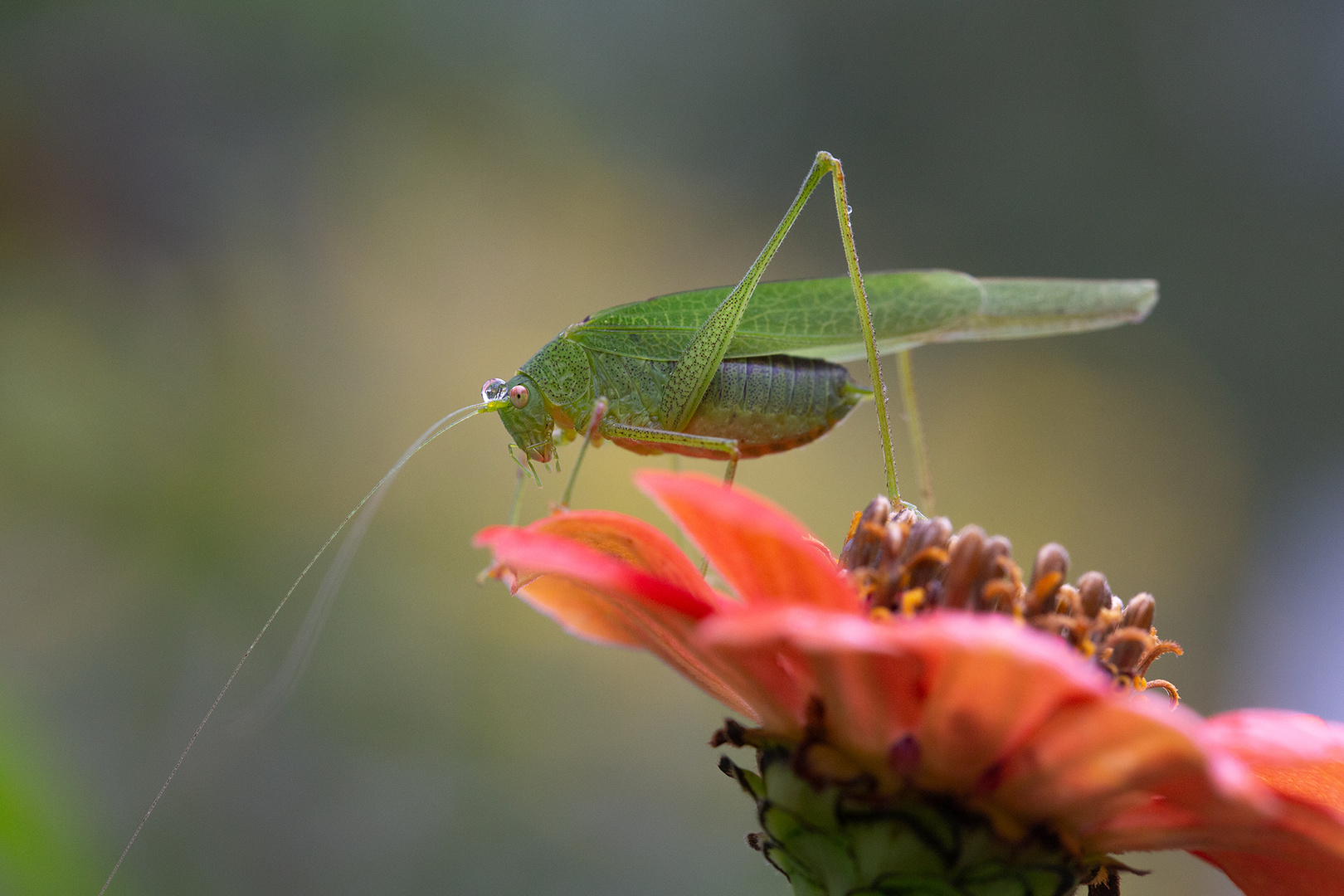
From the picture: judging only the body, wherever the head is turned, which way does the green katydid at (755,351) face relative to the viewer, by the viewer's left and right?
facing to the left of the viewer
